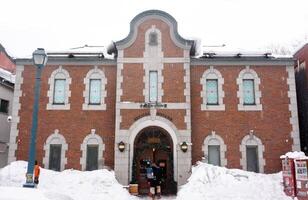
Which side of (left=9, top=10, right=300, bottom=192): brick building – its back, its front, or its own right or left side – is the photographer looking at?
front

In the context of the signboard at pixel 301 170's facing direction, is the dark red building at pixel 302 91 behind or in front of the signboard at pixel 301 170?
behind

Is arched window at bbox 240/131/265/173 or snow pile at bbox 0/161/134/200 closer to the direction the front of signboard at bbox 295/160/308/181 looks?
the snow pile

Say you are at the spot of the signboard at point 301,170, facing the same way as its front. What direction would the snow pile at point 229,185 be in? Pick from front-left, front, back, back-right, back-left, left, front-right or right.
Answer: right

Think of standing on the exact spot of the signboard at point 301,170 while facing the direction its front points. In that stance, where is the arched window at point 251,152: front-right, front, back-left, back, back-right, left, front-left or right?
back-right

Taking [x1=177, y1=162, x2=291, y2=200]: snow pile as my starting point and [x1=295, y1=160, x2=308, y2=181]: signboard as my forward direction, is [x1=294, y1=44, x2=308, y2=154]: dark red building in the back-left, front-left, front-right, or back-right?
front-left

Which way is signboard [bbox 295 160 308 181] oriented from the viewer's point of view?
toward the camera

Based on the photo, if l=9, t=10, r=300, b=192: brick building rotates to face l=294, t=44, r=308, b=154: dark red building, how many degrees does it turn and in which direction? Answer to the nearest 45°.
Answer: approximately 90° to its left

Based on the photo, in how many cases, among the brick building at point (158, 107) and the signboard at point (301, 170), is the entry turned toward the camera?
2
